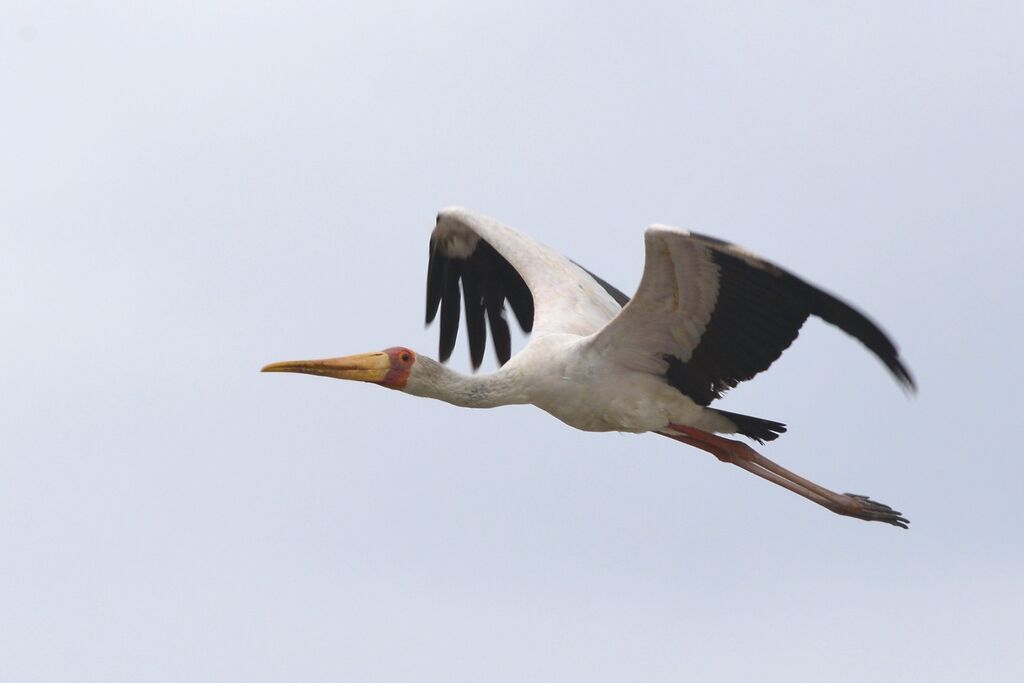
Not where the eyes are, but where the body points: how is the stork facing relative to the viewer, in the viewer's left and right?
facing to the left of the viewer
